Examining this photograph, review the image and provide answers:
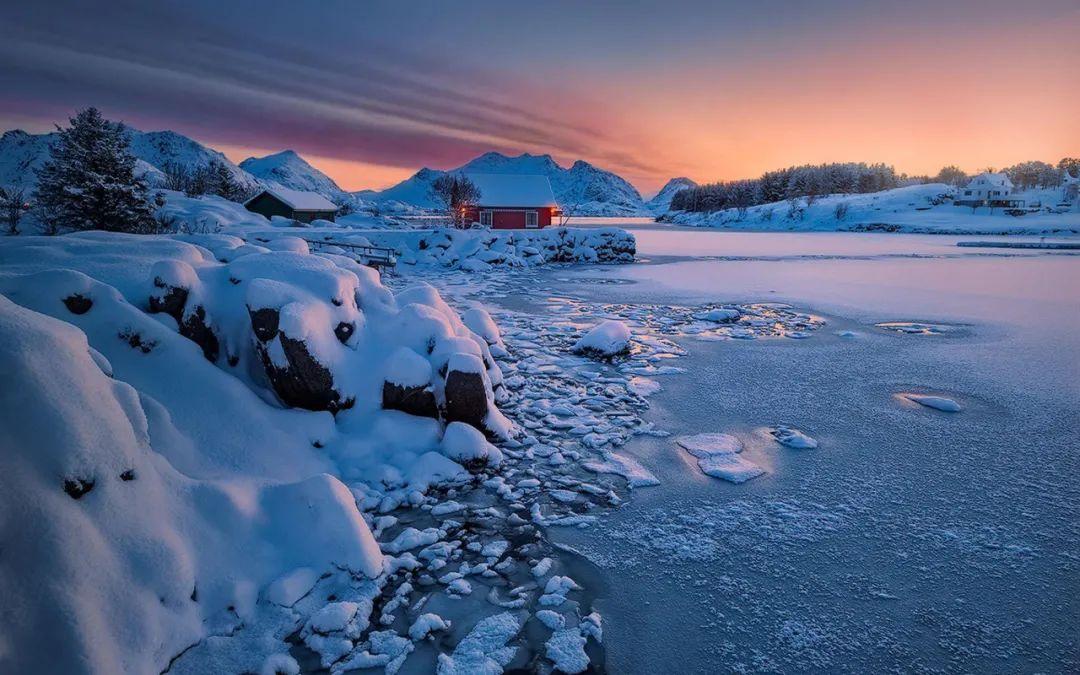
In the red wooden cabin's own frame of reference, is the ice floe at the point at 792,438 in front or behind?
in front

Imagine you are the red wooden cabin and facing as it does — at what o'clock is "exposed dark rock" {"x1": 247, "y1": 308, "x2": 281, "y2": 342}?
The exposed dark rock is roughly at 12 o'clock from the red wooden cabin.

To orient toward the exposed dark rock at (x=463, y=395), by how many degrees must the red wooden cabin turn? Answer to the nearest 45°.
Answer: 0° — it already faces it

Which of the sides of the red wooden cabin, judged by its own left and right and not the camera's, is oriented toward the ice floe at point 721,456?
front

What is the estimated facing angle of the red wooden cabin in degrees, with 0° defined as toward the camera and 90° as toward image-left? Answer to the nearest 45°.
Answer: approximately 0°

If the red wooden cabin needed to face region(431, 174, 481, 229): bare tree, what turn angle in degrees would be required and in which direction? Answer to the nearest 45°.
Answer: approximately 90° to its right

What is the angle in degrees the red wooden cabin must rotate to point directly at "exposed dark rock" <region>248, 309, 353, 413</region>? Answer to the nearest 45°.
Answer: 0° — it already faces it

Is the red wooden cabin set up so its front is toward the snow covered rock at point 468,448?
yes

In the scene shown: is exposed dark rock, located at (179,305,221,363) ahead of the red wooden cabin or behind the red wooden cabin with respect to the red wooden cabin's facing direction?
ahead

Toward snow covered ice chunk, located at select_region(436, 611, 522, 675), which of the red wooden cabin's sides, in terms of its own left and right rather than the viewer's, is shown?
front

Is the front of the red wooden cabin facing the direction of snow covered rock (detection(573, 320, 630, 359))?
yes

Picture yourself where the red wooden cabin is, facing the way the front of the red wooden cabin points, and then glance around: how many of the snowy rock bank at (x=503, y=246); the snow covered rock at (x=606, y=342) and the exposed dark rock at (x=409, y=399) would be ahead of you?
3

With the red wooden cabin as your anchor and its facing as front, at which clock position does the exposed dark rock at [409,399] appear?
The exposed dark rock is roughly at 12 o'clock from the red wooden cabin.
